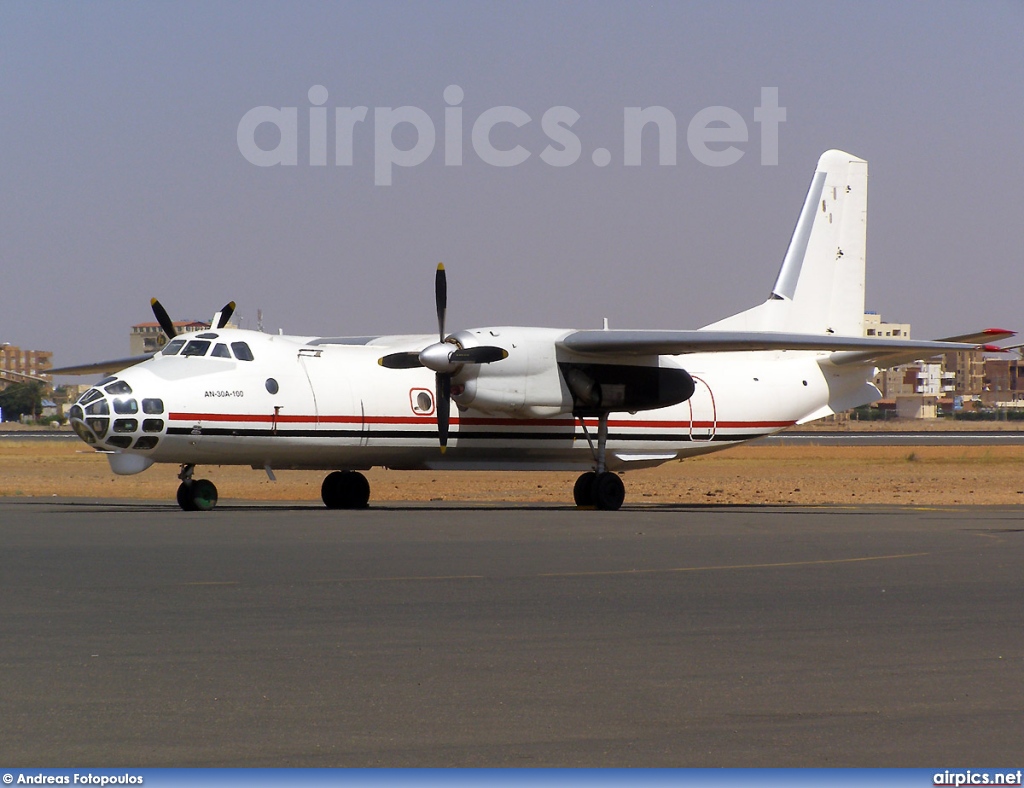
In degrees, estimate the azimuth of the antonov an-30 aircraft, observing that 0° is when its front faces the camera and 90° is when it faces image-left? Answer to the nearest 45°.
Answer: approximately 45°
